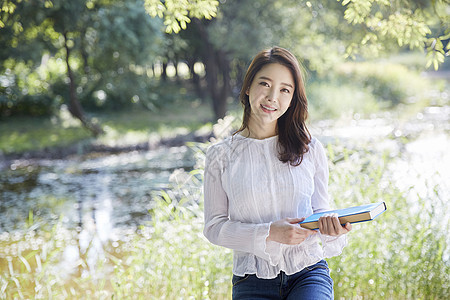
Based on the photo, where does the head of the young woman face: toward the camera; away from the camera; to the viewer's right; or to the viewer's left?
toward the camera

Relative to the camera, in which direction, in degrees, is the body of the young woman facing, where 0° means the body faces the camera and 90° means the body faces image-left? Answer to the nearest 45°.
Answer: approximately 0°

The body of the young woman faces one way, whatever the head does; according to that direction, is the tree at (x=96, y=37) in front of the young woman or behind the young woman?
behind
